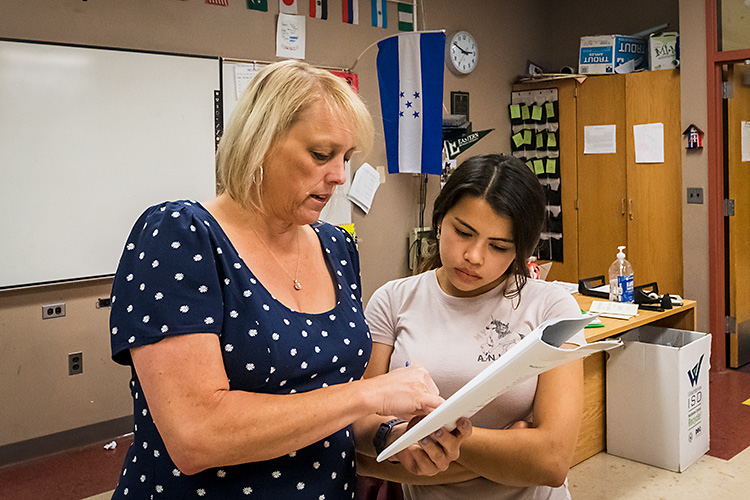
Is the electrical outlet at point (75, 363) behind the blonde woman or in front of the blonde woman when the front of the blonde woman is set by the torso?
behind

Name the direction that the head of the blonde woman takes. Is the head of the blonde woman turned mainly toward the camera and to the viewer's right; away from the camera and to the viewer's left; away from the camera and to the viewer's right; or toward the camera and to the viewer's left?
toward the camera and to the viewer's right

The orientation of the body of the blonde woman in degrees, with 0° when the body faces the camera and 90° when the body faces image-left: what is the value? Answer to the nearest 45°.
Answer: approximately 315°

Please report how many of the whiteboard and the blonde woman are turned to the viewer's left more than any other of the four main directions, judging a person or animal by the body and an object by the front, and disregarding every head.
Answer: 0

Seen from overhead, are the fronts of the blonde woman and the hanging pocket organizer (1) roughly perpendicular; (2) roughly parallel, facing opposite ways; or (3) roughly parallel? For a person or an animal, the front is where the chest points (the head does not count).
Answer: roughly perpendicular

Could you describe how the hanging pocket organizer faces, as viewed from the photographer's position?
facing the viewer and to the left of the viewer
